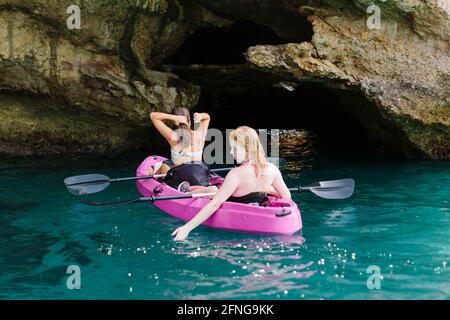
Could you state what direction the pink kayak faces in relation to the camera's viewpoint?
facing away from the viewer and to the left of the viewer

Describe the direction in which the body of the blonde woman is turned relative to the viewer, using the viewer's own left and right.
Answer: facing away from the viewer and to the left of the viewer
